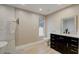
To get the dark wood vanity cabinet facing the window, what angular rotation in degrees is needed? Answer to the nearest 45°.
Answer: approximately 45° to its right

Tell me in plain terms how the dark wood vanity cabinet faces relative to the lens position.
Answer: facing the viewer and to the left of the viewer
